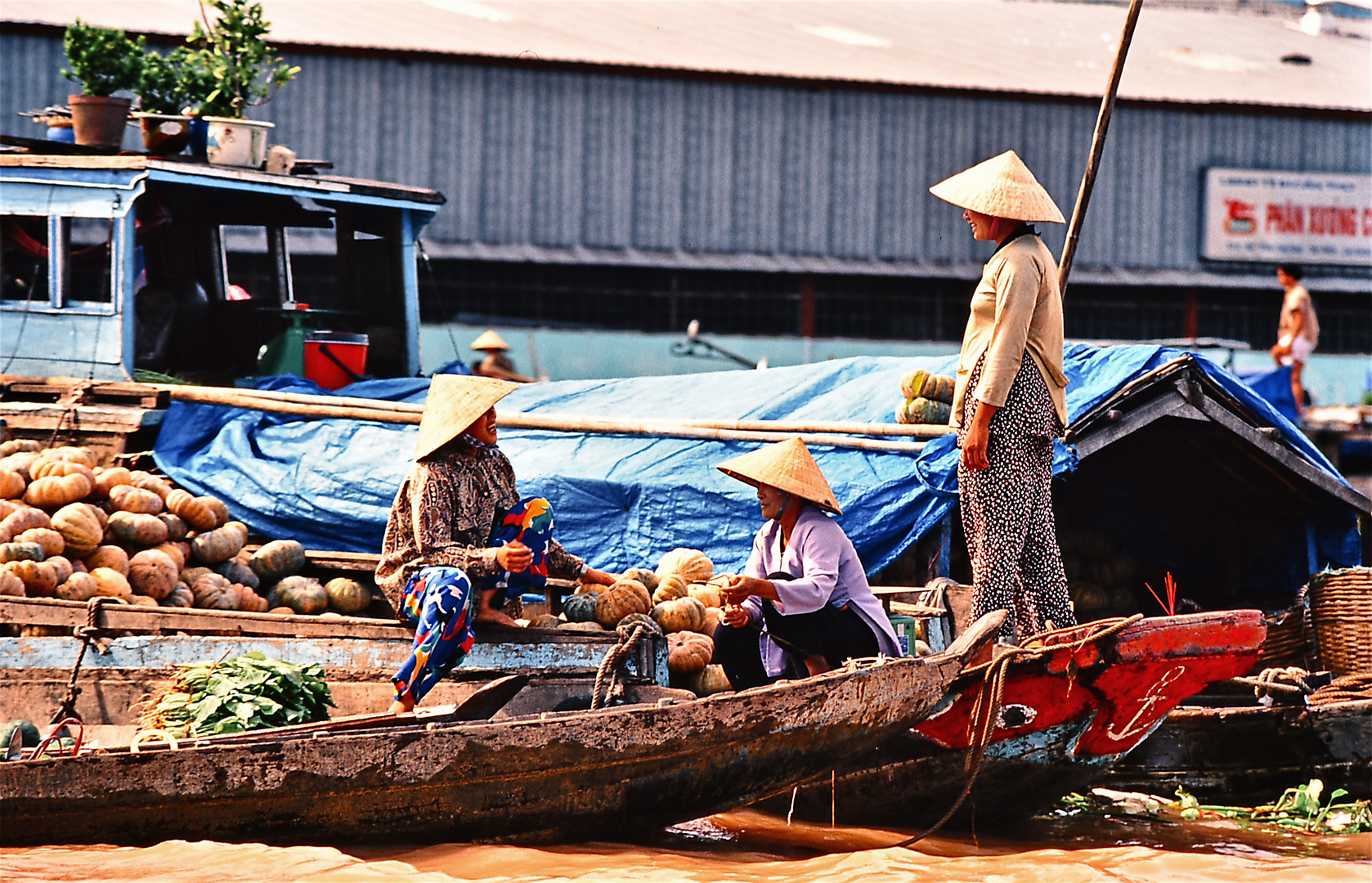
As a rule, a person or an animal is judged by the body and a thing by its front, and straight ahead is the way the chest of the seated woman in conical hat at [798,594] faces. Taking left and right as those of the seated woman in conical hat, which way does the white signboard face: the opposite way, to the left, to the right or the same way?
to the left

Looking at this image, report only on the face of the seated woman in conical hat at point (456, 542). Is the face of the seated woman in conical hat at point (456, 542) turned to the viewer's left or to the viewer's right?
to the viewer's right

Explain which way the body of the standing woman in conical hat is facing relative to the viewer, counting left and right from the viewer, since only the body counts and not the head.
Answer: facing to the left of the viewer

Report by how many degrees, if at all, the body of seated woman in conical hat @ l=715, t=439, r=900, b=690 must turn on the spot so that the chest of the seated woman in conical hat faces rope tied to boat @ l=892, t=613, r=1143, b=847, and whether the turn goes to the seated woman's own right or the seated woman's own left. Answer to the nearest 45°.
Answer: approximately 135° to the seated woman's own left

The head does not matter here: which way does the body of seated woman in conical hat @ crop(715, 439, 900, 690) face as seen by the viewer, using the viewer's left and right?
facing to the left of the viewer

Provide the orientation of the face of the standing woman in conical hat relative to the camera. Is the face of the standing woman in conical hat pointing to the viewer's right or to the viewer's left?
to the viewer's left

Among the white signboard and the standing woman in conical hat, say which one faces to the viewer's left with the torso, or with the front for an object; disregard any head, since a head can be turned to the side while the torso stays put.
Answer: the standing woman in conical hat
